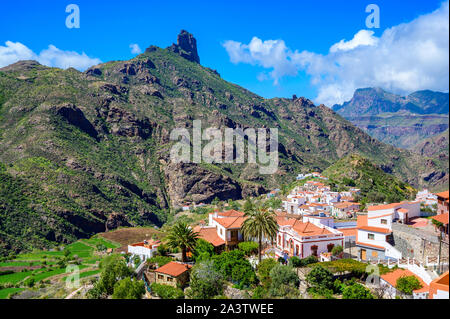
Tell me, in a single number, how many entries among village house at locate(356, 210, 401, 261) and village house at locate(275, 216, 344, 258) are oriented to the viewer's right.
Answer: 0

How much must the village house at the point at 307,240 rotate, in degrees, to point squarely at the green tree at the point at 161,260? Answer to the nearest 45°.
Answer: approximately 45° to its right

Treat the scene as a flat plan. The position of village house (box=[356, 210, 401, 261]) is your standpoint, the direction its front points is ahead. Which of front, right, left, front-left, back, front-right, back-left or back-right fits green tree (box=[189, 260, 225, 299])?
front-right

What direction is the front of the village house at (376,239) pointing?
toward the camera

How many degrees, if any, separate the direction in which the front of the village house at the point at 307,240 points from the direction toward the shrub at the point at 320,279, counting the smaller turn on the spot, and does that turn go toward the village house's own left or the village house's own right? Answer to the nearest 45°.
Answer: approximately 45° to the village house's own left

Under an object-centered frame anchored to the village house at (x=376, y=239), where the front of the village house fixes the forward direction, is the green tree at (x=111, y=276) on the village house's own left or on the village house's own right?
on the village house's own right

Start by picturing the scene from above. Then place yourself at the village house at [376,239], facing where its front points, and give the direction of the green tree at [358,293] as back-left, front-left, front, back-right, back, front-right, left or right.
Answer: front

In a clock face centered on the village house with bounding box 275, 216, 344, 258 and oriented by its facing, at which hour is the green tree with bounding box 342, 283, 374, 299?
The green tree is roughly at 10 o'clock from the village house.

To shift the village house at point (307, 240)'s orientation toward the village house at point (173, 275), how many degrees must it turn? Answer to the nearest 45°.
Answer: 0° — it already faces it

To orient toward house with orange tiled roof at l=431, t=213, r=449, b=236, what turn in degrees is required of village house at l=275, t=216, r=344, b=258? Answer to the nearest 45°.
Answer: approximately 90° to its left

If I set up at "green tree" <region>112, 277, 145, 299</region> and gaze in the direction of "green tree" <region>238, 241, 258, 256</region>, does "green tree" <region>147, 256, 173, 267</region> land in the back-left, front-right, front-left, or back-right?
front-left

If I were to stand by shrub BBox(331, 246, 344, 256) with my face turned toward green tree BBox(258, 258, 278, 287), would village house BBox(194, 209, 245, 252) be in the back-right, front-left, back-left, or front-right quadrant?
front-right

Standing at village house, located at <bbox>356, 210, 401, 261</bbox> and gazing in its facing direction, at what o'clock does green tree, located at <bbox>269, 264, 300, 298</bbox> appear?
The green tree is roughly at 1 o'clock from the village house.

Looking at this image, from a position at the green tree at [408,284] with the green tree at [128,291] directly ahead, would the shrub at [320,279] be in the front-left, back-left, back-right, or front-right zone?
front-right

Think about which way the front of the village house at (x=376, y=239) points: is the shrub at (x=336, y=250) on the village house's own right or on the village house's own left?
on the village house's own right

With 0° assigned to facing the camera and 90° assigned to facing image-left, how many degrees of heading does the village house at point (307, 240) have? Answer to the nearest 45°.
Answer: approximately 45°

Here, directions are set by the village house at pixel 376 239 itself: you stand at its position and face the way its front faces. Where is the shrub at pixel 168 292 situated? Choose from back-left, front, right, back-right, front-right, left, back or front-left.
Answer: front-right

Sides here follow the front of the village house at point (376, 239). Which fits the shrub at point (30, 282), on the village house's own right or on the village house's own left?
on the village house's own right

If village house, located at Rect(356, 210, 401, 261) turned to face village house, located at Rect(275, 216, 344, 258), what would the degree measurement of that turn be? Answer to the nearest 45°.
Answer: approximately 90° to its right

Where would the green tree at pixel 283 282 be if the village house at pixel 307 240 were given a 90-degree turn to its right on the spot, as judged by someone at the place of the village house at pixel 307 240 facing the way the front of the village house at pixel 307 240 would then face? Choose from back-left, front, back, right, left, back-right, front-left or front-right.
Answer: back-left
